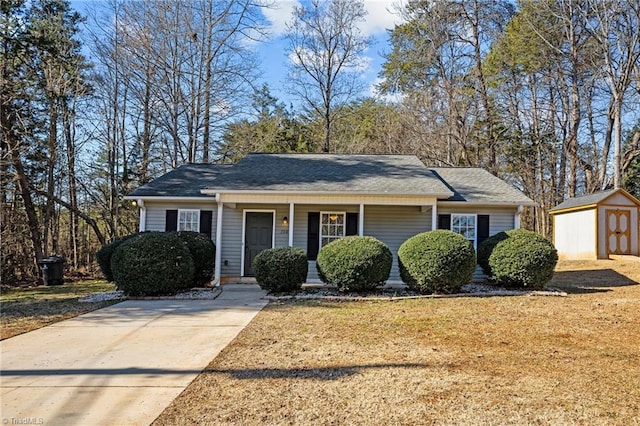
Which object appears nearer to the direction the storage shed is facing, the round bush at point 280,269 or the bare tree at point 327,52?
the round bush

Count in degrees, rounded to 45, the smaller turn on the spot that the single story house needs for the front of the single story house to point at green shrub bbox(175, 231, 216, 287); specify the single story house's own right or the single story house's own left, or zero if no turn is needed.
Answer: approximately 45° to the single story house's own right

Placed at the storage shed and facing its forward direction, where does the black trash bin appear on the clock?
The black trash bin is roughly at 3 o'clock from the storage shed.

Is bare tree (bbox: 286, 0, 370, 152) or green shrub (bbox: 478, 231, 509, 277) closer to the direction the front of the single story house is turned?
the green shrub

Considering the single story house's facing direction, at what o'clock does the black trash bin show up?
The black trash bin is roughly at 3 o'clock from the single story house.

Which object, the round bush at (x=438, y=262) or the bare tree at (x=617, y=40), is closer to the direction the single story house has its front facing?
the round bush

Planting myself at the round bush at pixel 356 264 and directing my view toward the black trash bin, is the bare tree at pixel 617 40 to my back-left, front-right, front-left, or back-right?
back-right

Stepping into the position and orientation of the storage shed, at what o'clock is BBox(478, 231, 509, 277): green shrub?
The green shrub is roughly at 2 o'clock from the storage shed.

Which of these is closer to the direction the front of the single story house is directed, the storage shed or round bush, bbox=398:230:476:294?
the round bush
